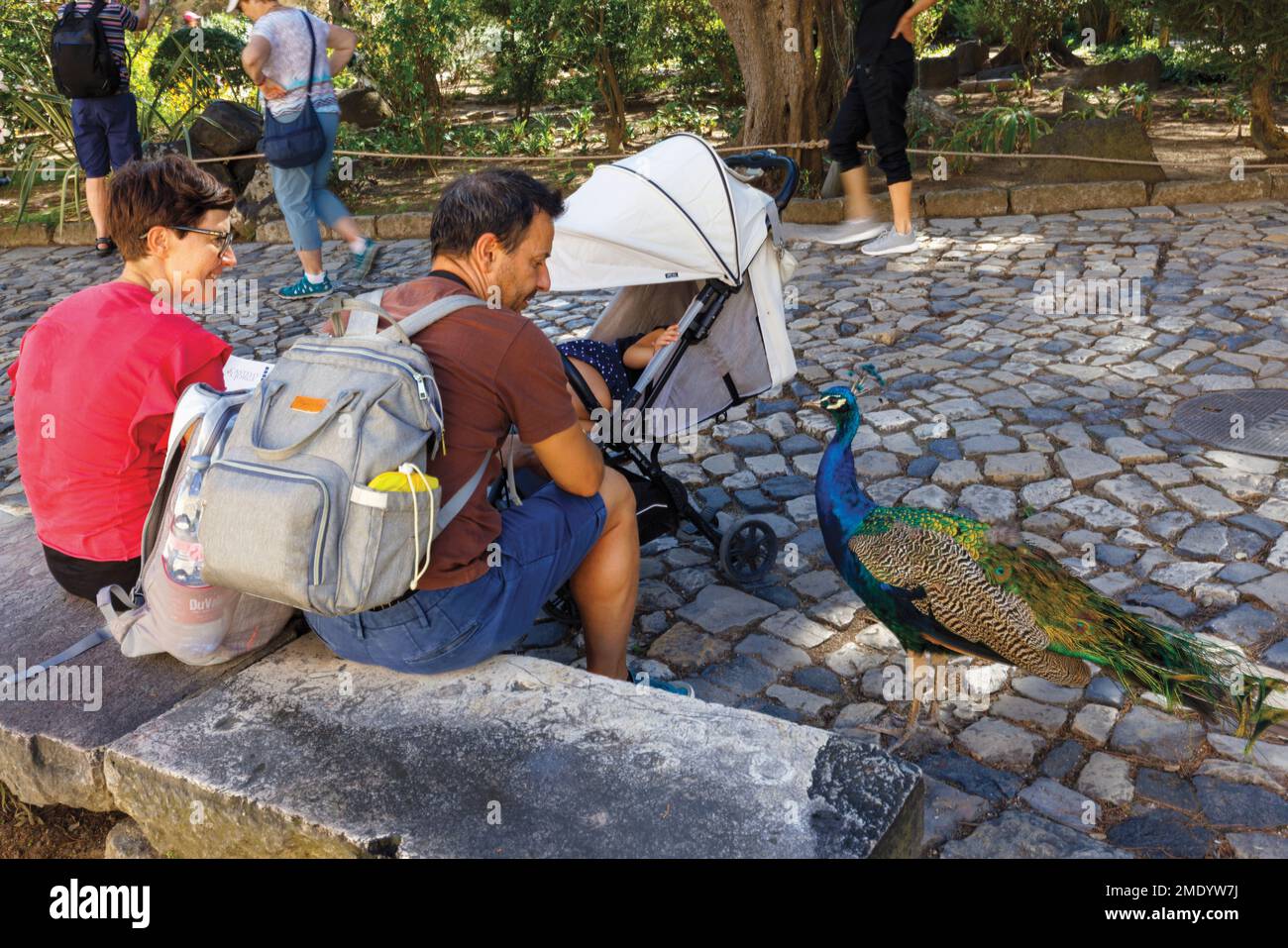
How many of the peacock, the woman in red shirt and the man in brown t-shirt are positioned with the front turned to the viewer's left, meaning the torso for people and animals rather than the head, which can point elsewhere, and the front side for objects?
1

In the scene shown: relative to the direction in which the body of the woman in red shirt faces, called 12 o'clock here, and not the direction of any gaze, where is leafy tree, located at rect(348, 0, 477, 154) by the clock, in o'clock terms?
The leafy tree is roughly at 11 o'clock from the woman in red shirt.

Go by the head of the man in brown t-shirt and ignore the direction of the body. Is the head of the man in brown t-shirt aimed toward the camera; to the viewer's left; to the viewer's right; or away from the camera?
to the viewer's right

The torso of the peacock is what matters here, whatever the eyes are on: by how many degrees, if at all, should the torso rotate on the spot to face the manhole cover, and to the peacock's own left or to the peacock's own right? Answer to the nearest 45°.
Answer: approximately 90° to the peacock's own right

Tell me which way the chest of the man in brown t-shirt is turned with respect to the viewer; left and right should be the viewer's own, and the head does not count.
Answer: facing away from the viewer and to the right of the viewer

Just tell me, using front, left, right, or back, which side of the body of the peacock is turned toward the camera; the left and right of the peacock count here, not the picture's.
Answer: left

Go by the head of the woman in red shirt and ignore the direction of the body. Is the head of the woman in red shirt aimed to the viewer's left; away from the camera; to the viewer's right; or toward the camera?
to the viewer's right

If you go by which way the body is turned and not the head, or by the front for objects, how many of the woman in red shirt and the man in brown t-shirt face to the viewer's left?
0

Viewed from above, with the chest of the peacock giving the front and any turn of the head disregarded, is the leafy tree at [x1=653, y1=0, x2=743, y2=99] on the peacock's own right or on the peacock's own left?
on the peacock's own right

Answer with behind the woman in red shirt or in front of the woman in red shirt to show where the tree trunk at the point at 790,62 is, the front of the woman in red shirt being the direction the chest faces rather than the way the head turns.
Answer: in front

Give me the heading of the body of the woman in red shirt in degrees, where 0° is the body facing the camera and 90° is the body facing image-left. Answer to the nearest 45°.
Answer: approximately 225°

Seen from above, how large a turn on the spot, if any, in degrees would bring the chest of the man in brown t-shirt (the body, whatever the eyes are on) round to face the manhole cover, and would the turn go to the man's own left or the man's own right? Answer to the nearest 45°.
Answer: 0° — they already face it
